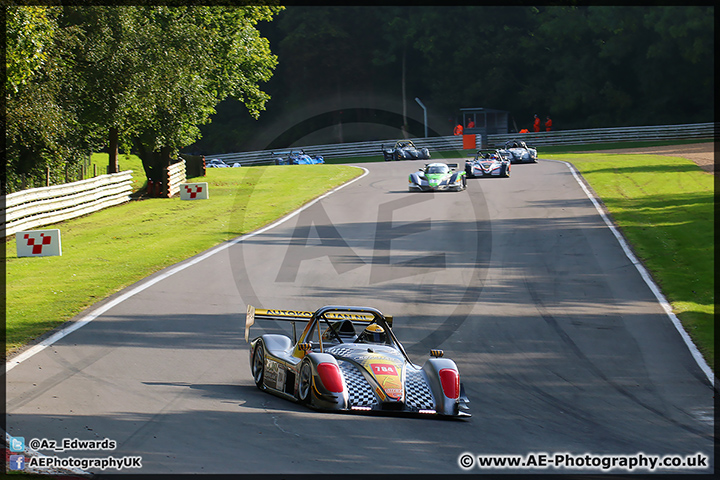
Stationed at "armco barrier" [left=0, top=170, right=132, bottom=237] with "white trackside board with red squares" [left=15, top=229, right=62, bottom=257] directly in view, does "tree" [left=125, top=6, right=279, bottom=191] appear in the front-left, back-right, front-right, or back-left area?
back-left

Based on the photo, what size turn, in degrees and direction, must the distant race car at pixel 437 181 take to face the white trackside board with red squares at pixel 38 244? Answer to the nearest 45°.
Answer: approximately 45° to its right

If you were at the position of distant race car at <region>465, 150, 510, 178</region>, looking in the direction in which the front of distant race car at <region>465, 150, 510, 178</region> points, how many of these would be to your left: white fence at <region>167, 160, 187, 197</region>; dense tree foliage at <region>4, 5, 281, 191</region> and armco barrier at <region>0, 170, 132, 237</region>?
0

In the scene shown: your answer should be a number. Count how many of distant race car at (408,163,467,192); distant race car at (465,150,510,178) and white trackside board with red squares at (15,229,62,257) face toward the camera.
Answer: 3

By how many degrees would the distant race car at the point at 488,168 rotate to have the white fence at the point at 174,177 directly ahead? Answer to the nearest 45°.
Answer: approximately 90° to its right

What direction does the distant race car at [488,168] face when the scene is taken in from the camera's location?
facing the viewer

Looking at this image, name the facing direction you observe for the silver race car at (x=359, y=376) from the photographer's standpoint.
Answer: facing the viewer and to the right of the viewer

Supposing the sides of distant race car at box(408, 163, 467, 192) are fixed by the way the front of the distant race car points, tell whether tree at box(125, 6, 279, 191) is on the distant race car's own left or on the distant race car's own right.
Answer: on the distant race car's own right

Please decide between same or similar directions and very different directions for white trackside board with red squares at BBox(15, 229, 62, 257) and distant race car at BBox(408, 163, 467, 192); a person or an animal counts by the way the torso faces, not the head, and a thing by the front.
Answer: same or similar directions

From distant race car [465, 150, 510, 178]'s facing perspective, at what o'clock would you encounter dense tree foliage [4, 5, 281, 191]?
The dense tree foliage is roughly at 2 o'clock from the distant race car.

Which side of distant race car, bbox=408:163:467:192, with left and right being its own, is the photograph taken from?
front

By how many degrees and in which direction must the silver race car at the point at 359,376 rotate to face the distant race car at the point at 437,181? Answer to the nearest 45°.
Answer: approximately 135° to its left

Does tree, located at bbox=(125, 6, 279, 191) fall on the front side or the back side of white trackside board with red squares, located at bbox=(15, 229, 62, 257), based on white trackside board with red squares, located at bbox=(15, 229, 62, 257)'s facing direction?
on the back side

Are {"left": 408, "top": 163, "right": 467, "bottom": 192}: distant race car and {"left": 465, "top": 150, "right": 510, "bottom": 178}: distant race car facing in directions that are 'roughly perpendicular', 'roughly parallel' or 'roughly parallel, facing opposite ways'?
roughly parallel
